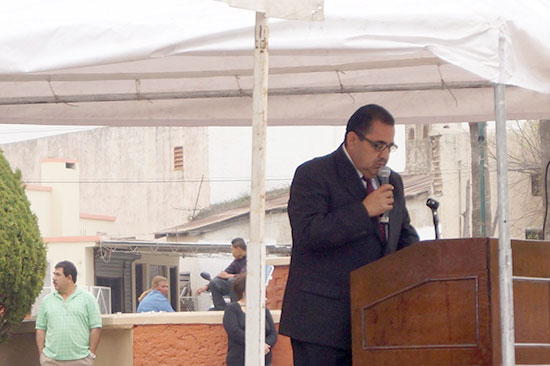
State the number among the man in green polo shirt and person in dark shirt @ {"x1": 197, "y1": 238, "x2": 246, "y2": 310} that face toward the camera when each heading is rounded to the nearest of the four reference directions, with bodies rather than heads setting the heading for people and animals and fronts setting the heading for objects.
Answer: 1

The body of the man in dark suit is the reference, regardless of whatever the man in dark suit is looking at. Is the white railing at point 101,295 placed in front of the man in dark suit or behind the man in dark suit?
behind

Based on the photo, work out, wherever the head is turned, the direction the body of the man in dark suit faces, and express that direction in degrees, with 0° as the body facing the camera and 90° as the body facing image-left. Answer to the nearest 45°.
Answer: approximately 315°

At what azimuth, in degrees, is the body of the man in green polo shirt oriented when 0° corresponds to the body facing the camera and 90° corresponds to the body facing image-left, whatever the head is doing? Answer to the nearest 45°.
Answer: approximately 0°

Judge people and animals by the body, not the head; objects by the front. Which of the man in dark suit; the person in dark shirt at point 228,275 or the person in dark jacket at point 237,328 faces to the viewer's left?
the person in dark shirt at point 228,275

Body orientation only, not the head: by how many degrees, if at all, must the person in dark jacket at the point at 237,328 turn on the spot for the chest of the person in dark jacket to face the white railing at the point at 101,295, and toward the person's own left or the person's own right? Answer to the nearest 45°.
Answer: approximately 135° to the person's own left

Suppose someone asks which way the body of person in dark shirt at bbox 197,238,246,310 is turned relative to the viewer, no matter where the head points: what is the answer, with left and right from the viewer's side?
facing to the left of the viewer

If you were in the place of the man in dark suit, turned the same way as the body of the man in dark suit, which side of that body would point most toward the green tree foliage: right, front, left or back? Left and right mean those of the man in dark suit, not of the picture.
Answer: back

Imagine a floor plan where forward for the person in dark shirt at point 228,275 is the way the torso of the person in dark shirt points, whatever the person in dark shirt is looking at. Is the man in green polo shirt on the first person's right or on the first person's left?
on the first person's left

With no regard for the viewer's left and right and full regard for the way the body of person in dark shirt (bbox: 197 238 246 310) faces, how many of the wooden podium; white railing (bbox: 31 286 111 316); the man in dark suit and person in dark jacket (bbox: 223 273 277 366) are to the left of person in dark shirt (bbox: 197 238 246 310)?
3
